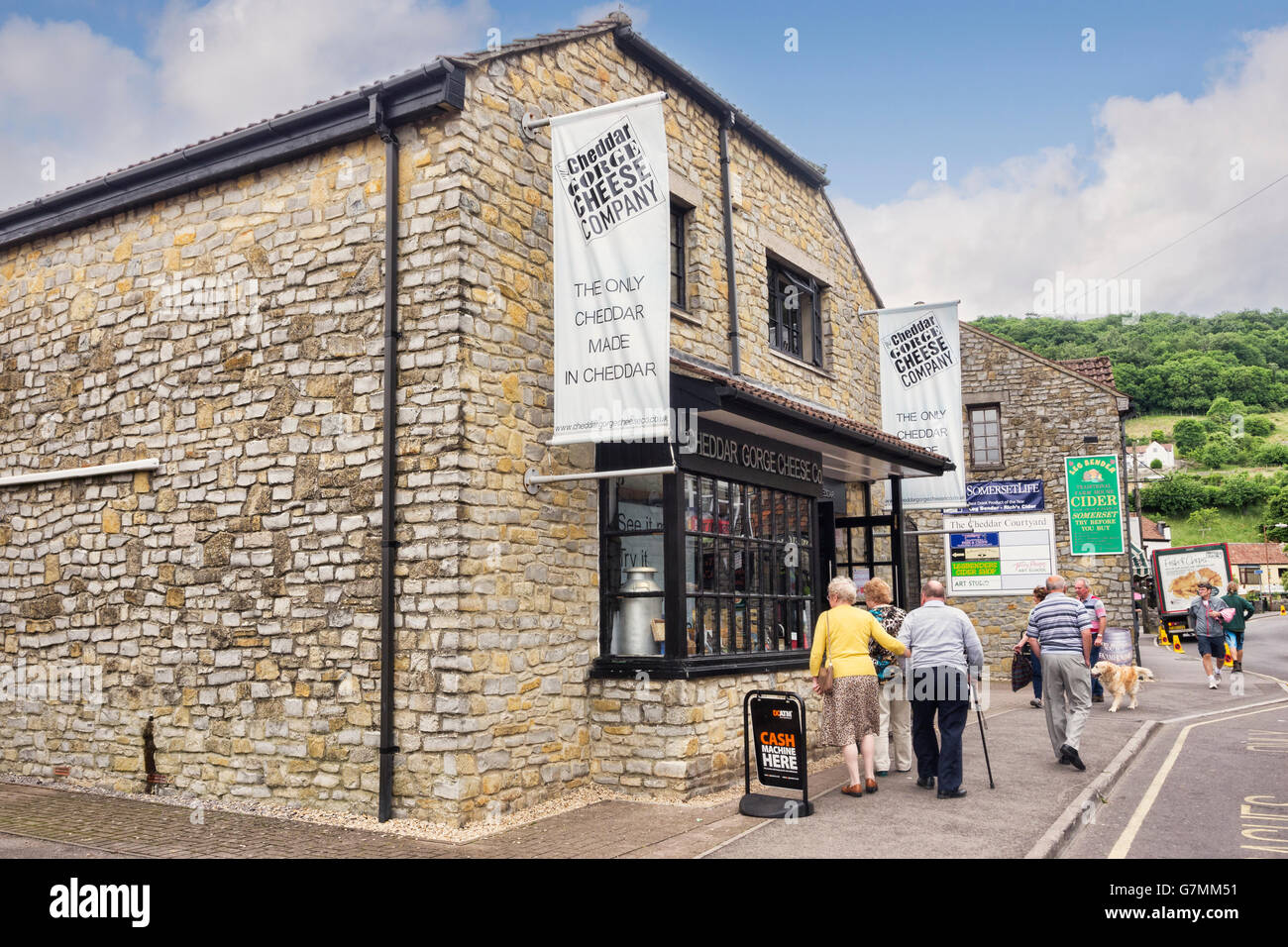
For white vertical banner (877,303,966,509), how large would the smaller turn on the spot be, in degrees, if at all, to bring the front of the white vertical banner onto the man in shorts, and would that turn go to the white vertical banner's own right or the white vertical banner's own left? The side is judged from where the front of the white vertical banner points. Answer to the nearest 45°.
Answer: approximately 135° to the white vertical banner's own left

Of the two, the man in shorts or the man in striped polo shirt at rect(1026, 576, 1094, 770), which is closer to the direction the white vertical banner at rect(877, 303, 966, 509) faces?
the man in striped polo shirt

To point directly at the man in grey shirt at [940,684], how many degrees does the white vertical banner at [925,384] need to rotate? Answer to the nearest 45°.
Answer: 0° — it already faces them

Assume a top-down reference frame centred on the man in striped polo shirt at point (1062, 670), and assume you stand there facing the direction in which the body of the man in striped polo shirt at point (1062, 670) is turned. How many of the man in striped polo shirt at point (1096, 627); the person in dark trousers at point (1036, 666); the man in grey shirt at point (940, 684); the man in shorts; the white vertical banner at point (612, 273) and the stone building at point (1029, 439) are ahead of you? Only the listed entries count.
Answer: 4

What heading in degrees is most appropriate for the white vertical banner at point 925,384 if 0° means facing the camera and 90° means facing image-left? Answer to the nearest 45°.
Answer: approximately 0°

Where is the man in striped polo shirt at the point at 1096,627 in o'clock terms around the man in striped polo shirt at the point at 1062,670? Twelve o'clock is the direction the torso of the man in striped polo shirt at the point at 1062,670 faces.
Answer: the man in striped polo shirt at the point at 1096,627 is roughly at 12 o'clock from the man in striped polo shirt at the point at 1062,670.

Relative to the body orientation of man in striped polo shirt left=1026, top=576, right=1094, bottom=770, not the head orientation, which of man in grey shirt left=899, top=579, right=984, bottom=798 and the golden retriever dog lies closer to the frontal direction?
the golden retriever dog

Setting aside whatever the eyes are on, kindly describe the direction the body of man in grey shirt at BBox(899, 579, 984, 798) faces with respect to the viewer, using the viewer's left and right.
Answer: facing away from the viewer

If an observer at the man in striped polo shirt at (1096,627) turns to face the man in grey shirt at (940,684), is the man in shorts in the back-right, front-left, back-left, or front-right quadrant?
back-left

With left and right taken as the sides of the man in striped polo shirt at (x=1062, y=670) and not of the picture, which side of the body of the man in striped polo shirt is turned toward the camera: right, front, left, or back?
back

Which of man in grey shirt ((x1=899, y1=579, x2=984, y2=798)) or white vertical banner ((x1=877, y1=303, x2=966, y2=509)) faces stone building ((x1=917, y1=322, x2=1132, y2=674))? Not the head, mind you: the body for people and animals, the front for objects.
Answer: the man in grey shirt

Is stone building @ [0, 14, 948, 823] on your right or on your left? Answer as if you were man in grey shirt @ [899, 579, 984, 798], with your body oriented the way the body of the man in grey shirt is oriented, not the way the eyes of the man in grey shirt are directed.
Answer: on your left

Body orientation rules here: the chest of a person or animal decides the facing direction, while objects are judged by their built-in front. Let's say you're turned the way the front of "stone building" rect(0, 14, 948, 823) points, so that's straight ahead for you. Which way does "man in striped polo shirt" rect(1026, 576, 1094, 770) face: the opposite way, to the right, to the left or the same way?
to the left

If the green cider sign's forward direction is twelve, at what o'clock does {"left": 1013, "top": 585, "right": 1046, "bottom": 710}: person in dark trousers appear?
The person in dark trousers is roughly at 12 o'clock from the green cider sign.
